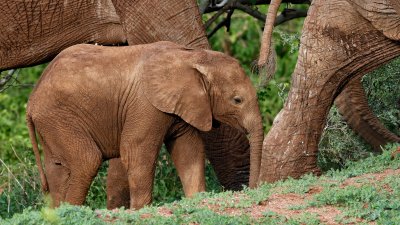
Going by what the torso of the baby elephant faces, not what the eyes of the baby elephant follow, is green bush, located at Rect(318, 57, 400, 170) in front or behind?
in front

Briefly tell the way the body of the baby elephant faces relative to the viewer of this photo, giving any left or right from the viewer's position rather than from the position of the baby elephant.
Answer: facing to the right of the viewer

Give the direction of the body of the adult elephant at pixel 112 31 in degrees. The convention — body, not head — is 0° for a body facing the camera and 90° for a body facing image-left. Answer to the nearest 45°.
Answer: approximately 270°

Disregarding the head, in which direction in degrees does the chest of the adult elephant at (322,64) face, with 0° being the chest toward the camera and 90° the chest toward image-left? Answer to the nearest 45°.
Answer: approximately 270°
